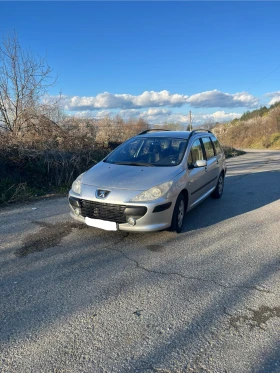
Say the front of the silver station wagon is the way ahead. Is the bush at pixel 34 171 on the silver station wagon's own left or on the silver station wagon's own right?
on the silver station wagon's own right

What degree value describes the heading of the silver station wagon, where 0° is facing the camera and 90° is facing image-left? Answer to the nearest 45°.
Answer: approximately 45°
